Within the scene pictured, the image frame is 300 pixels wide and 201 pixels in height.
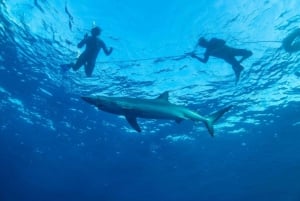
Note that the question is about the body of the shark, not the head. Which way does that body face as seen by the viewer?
to the viewer's left
